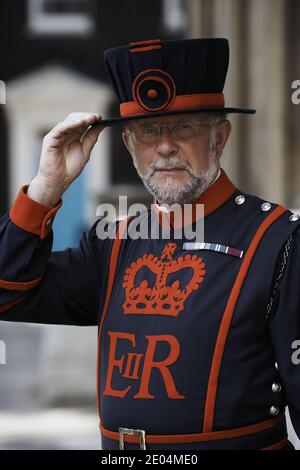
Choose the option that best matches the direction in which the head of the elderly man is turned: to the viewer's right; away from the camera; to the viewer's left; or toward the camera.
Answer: toward the camera

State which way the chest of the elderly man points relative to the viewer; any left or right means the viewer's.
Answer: facing the viewer and to the left of the viewer
